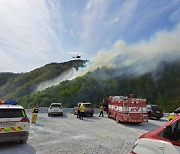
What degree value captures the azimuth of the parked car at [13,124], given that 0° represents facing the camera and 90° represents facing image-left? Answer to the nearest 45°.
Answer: approximately 180°
